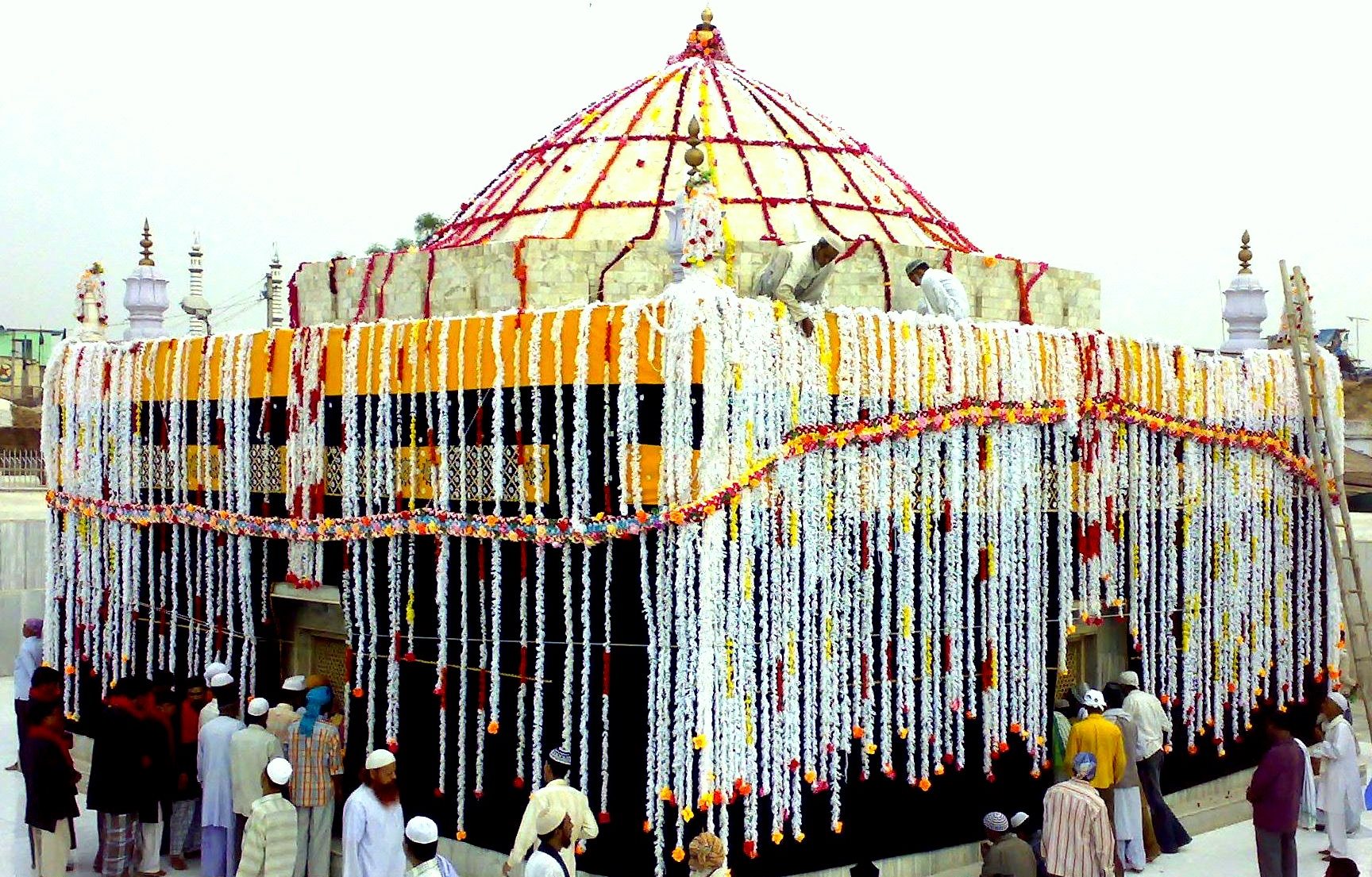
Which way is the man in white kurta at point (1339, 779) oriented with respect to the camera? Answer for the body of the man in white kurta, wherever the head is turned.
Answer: to the viewer's left

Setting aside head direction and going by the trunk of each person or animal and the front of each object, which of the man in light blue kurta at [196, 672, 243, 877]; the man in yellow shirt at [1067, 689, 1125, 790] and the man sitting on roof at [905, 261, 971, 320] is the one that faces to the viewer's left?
the man sitting on roof

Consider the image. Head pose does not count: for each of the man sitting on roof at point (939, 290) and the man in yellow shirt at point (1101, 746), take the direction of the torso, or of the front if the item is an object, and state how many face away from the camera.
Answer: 1

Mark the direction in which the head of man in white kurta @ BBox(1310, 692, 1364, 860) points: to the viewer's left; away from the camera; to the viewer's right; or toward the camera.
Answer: to the viewer's left

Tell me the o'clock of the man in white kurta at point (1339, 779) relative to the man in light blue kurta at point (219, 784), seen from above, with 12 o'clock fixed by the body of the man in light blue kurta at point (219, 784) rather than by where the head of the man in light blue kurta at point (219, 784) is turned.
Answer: the man in white kurta at point (1339, 779) is roughly at 2 o'clock from the man in light blue kurta at point (219, 784).

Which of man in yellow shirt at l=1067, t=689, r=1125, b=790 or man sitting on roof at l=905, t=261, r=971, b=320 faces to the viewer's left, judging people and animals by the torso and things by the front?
the man sitting on roof

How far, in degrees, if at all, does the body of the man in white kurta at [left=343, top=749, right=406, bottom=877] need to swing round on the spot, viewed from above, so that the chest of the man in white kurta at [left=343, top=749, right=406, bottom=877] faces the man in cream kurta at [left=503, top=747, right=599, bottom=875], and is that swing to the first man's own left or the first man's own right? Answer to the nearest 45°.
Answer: approximately 45° to the first man's own left

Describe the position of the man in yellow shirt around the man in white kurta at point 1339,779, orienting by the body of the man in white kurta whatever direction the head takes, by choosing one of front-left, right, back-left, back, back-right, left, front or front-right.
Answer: front-left

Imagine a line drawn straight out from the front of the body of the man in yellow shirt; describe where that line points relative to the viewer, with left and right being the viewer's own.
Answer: facing away from the viewer

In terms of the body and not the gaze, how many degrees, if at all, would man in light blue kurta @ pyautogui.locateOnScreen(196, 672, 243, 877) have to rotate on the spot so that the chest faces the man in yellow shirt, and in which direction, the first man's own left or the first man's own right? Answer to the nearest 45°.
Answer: approximately 45° to the first man's own right

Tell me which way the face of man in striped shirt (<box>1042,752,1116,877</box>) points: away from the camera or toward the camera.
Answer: away from the camera
